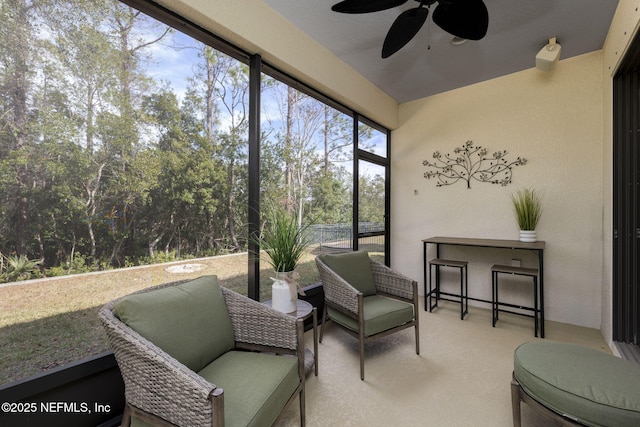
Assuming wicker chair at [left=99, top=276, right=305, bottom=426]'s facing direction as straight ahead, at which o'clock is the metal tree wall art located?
The metal tree wall art is roughly at 10 o'clock from the wicker chair.

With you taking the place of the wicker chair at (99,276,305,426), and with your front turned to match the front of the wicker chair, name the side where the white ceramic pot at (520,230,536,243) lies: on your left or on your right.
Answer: on your left

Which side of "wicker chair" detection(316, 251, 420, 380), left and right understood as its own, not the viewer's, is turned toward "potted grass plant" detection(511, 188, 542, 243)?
left

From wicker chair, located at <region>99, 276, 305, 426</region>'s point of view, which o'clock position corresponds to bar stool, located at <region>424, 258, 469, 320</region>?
The bar stool is roughly at 10 o'clock from the wicker chair.

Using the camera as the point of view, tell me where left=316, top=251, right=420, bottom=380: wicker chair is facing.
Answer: facing the viewer and to the right of the viewer

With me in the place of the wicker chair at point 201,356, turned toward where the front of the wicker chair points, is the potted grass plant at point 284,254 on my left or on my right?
on my left

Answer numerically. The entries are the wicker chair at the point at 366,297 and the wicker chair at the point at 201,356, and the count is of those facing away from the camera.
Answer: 0

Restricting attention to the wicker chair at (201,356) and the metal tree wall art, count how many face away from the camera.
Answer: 0

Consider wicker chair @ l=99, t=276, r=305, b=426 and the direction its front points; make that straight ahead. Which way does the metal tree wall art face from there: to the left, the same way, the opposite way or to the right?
to the right

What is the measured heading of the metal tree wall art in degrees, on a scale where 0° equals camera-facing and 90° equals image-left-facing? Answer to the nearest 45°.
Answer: approximately 0°
